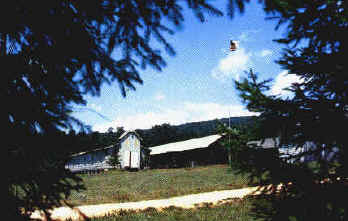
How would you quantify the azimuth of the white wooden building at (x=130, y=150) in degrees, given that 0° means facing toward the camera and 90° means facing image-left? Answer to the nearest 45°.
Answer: approximately 0°

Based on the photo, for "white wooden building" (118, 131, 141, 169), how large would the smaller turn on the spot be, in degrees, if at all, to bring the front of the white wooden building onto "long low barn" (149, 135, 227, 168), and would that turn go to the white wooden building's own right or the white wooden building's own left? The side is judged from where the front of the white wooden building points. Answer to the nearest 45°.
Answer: approximately 45° to the white wooden building's own left
